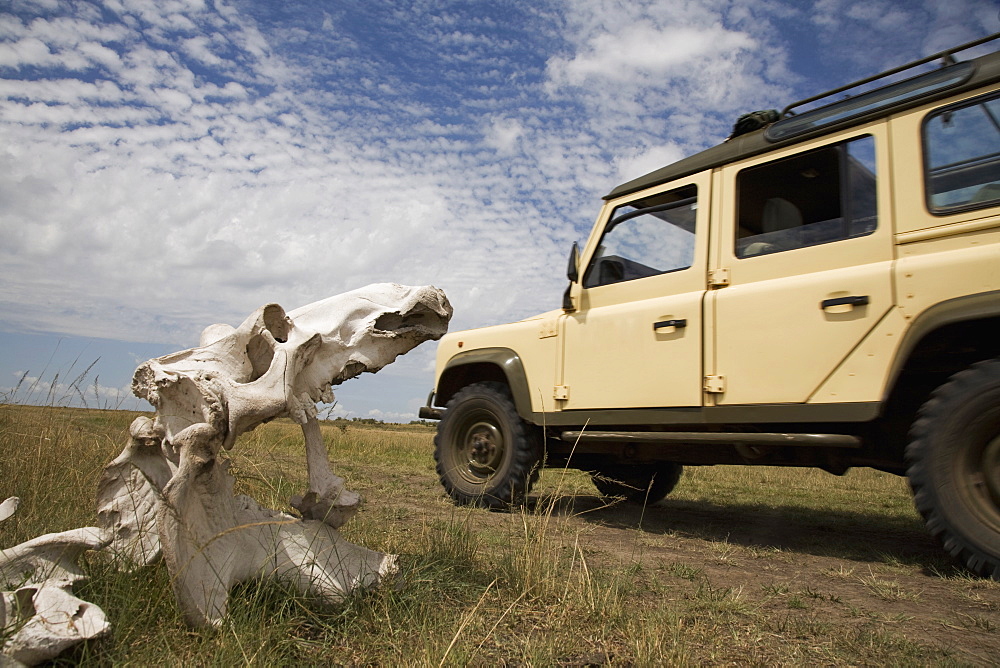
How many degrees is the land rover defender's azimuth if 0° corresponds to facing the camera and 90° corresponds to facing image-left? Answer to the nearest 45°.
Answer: approximately 135°

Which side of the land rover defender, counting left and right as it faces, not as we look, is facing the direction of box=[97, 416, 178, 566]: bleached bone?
left

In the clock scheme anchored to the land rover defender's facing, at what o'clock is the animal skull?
The animal skull is roughly at 9 o'clock from the land rover defender.

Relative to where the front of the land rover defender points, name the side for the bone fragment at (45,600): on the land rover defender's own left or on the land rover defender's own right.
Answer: on the land rover defender's own left
